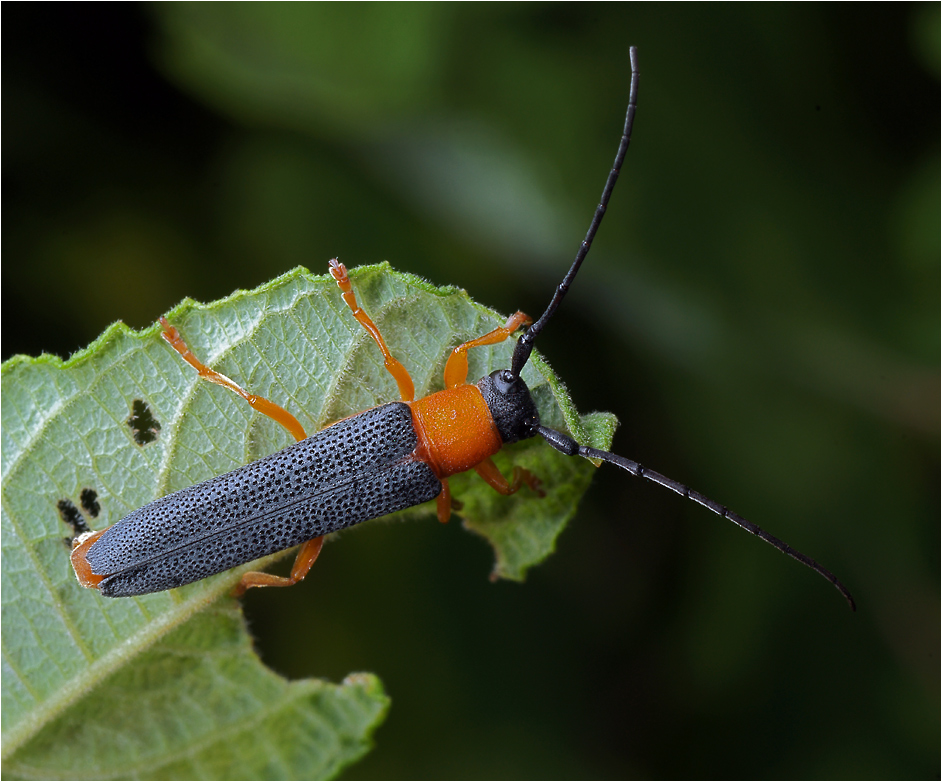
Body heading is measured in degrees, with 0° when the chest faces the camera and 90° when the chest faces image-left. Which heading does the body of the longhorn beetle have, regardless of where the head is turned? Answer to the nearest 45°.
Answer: approximately 270°
